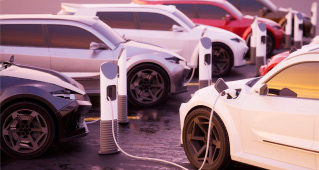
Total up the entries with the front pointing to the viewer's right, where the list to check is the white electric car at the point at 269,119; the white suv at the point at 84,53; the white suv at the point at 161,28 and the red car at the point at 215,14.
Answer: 3

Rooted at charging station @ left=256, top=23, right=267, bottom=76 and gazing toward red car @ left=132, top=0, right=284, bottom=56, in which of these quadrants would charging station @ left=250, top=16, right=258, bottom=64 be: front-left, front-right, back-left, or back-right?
front-right

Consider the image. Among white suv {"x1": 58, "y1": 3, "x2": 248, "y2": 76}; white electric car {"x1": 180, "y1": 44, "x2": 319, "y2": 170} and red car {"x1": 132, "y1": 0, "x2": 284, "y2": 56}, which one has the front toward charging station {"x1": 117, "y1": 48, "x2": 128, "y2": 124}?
the white electric car

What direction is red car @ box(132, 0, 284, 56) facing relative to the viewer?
to the viewer's right

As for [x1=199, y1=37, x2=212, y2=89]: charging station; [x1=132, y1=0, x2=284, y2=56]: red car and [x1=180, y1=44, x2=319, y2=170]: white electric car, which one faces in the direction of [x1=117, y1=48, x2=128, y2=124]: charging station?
the white electric car

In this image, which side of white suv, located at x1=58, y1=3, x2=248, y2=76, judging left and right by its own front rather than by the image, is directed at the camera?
right

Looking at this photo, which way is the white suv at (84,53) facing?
to the viewer's right

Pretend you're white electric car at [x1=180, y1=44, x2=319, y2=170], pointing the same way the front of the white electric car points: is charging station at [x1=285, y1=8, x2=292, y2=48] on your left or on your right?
on your right

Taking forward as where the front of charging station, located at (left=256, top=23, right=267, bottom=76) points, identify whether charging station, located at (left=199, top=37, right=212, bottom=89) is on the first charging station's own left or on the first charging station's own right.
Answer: on the first charging station's own right

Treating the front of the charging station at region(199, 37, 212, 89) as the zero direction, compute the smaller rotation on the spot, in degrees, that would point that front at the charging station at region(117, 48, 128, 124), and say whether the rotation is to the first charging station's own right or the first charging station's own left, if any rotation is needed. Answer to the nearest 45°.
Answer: approximately 90° to the first charging station's own right

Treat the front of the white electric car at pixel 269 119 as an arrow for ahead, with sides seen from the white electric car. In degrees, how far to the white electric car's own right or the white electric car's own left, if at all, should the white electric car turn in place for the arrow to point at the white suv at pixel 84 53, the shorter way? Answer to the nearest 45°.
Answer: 0° — it already faces it

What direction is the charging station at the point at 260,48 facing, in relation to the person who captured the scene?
facing the viewer and to the right of the viewer

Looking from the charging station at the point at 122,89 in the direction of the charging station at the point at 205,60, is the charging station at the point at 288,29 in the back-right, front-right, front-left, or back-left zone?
front-left

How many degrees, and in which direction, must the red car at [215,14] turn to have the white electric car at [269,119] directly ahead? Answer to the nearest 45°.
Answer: approximately 90° to its right

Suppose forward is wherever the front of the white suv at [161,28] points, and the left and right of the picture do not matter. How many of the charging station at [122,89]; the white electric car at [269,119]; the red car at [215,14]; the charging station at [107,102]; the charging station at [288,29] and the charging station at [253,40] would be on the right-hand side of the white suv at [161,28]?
3

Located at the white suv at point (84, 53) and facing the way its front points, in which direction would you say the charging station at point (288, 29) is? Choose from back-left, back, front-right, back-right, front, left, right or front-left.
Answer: front-left

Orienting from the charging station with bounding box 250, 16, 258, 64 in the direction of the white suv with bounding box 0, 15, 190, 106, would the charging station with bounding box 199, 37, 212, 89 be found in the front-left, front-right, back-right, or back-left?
front-left

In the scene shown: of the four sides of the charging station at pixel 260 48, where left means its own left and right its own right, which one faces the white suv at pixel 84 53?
right

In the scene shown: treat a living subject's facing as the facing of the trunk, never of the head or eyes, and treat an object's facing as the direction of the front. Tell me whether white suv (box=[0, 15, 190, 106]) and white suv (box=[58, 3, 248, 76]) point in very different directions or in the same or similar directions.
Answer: same or similar directions
